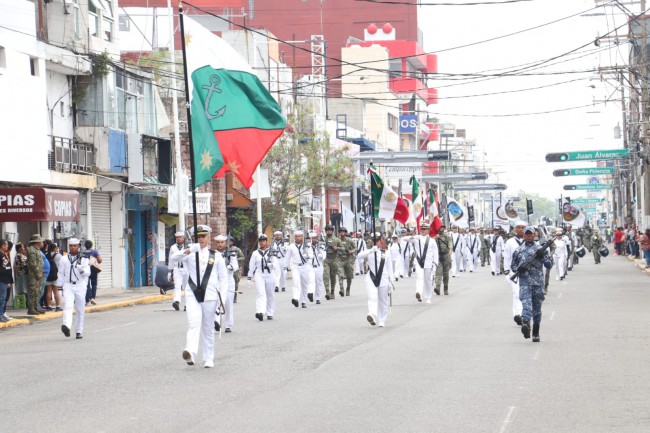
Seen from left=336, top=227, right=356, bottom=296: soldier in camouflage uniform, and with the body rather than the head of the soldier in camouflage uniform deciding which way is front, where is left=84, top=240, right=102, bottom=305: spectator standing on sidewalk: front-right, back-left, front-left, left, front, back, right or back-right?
right

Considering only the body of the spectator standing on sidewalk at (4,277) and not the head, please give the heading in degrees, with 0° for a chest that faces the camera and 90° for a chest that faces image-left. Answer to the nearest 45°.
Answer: approximately 270°

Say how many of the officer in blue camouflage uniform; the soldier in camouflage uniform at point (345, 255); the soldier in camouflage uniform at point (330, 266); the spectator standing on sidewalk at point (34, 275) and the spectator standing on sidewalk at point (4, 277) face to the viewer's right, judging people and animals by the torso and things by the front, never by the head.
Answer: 2

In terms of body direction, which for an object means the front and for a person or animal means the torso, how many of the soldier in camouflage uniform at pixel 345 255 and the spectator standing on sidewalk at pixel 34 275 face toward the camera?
1

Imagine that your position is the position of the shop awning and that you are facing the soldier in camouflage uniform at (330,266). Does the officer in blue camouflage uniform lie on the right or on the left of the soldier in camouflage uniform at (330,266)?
right

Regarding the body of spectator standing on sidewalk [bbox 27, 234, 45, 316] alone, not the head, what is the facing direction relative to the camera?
to the viewer's right
